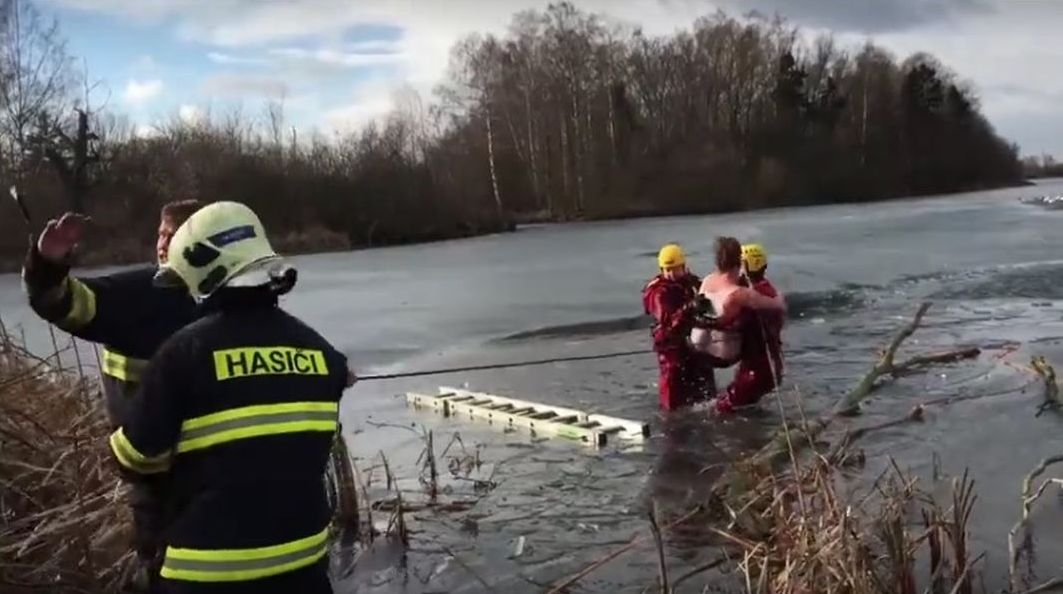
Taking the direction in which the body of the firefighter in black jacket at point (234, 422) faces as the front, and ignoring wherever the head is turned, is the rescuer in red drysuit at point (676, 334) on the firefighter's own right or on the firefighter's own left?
on the firefighter's own right

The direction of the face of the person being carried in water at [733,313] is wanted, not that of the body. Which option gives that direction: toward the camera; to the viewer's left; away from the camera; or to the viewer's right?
away from the camera

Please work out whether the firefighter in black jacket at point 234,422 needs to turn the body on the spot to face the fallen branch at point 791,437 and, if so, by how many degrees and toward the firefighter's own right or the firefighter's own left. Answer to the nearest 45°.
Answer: approximately 90° to the firefighter's own right

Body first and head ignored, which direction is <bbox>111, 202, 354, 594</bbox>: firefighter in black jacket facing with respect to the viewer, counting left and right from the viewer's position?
facing away from the viewer and to the left of the viewer

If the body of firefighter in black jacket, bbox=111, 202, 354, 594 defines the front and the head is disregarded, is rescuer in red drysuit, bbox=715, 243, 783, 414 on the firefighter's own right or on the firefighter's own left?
on the firefighter's own right

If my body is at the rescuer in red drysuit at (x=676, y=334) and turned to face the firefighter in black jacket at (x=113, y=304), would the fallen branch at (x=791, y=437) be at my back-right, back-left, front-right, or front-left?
front-left

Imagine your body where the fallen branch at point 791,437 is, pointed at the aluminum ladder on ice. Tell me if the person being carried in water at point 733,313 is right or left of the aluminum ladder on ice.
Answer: right
